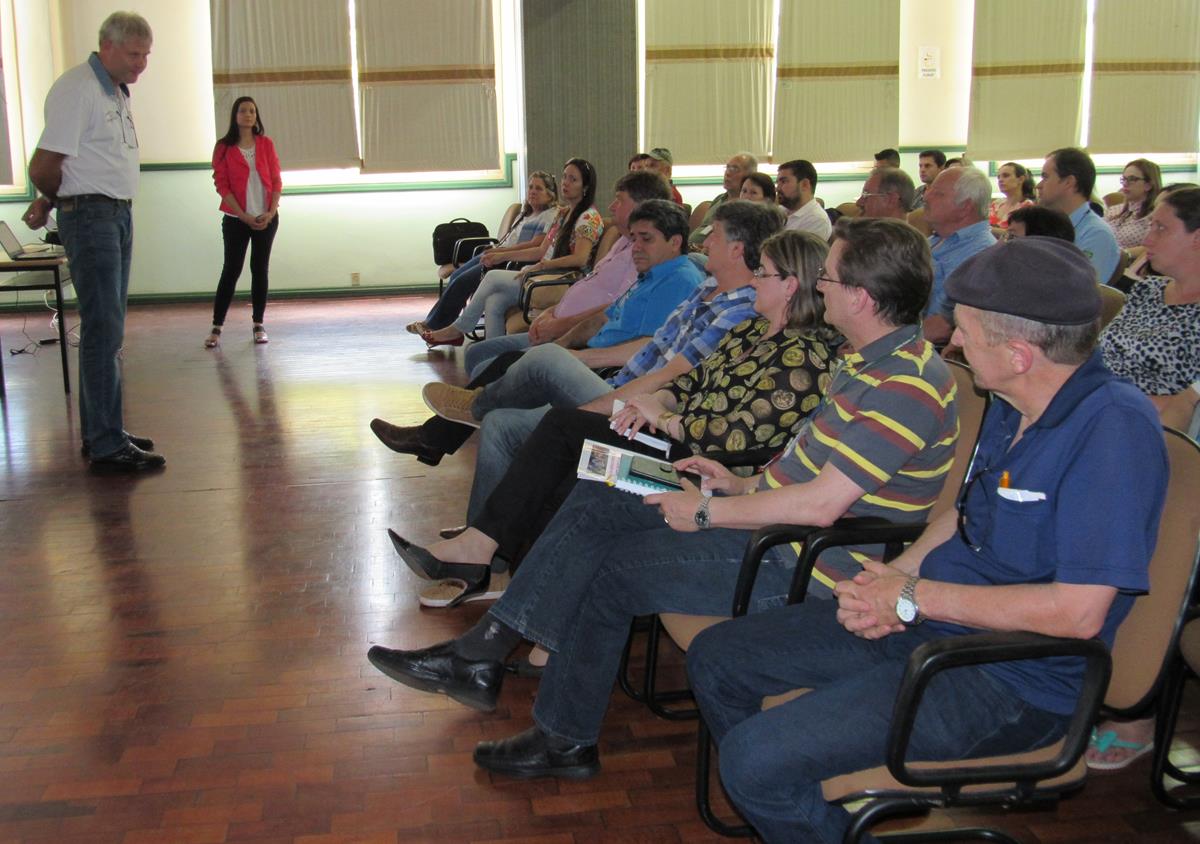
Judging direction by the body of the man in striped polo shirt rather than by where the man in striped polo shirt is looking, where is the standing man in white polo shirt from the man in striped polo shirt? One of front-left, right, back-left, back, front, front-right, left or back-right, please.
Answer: front-right

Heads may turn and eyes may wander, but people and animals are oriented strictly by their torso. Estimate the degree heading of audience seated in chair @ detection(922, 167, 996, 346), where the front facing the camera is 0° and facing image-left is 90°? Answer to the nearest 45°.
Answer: approximately 90°

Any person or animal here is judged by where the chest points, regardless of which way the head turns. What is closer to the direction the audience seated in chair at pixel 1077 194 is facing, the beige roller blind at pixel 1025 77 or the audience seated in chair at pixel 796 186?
the audience seated in chair

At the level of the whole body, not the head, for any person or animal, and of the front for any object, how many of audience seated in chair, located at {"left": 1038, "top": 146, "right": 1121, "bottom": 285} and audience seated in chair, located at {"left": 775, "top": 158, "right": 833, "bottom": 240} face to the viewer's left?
2

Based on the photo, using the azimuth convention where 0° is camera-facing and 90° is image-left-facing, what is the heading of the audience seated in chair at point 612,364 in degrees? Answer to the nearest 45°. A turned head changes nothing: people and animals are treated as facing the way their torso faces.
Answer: approximately 90°

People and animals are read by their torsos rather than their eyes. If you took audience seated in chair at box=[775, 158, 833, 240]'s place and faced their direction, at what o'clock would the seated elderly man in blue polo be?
The seated elderly man in blue polo is roughly at 9 o'clock from the audience seated in chair.

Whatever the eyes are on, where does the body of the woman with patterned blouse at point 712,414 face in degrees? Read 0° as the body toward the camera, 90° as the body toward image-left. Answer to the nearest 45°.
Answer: approximately 90°

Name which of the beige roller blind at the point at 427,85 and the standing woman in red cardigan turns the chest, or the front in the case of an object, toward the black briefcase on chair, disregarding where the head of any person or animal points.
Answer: the beige roller blind

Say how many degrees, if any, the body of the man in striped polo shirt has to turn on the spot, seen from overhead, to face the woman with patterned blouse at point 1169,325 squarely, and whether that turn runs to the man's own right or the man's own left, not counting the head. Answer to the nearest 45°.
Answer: approximately 135° to the man's own right

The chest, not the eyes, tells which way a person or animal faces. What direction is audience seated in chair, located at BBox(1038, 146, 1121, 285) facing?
to the viewer's left

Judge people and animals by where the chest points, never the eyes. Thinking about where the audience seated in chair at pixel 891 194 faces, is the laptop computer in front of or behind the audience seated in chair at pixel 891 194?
in front

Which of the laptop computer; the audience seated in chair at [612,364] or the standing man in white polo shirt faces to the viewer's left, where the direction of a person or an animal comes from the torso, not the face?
the audience seated in chair

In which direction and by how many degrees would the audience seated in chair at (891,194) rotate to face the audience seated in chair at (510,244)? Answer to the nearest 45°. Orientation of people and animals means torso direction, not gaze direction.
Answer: approximately 45° to their right
